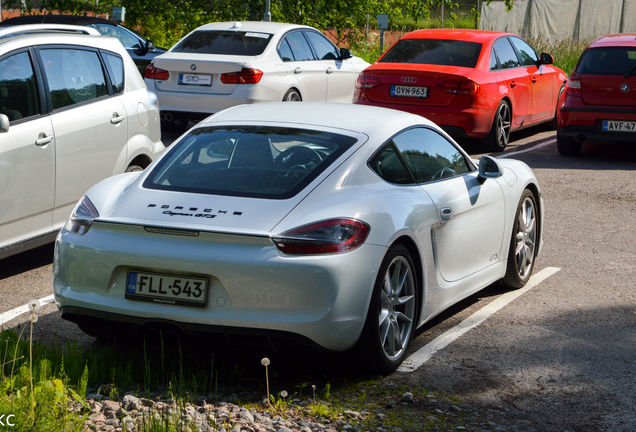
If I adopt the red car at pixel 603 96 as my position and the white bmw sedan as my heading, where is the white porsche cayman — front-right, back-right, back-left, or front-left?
front-left

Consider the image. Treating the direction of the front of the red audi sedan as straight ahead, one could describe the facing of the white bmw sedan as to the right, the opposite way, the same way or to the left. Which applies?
the same way

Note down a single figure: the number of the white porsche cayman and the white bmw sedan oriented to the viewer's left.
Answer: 0

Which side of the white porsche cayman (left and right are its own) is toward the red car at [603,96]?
front

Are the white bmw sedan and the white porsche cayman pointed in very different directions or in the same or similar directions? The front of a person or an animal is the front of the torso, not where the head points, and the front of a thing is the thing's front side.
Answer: same or similar directions

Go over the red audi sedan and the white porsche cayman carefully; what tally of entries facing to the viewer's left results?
0

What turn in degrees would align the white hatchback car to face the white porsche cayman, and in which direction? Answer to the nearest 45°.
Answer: approximately 90° to its left

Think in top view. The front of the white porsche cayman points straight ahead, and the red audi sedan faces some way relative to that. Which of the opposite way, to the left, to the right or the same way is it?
the same way

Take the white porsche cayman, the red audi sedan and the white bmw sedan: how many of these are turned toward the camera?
0

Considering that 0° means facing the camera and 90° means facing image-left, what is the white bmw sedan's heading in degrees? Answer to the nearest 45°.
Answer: approximately 225°

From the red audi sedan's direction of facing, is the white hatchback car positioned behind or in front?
behind

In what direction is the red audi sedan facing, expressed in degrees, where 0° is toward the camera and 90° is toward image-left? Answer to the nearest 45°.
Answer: approximately 225°

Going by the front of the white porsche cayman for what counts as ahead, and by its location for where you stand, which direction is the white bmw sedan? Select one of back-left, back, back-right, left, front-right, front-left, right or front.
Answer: front-left

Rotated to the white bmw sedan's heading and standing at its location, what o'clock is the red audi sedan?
The red audi sedan is roughly at 2 o'clock from the white bmw sedan.

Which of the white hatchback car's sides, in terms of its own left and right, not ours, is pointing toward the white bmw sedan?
back

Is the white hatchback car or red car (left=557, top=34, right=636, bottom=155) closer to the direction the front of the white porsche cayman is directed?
the red car

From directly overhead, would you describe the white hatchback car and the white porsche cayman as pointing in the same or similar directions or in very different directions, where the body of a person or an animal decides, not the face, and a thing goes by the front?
very different directions

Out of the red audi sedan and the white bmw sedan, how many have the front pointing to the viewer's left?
0
